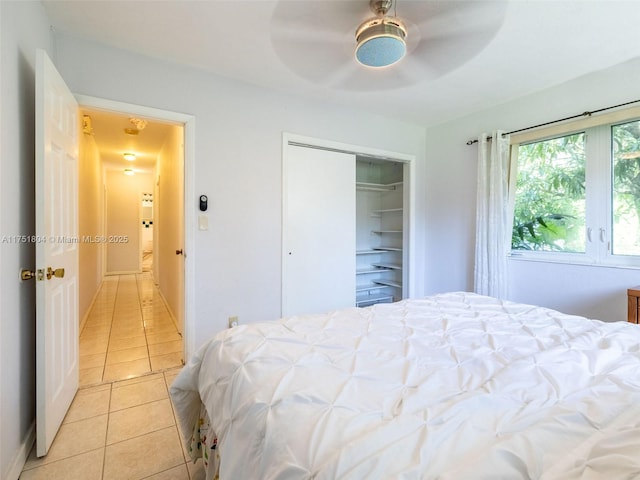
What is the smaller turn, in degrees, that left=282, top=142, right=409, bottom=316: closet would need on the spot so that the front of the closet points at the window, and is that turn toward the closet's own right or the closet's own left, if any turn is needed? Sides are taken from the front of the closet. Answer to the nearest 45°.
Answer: approximately 45° to the closet's own left

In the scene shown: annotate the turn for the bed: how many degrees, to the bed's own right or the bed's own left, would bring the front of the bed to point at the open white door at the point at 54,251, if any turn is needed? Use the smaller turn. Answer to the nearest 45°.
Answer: approximately 45° to the bed's own left

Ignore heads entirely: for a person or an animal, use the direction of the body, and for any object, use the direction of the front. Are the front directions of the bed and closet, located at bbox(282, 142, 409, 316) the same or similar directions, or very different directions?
very different directions

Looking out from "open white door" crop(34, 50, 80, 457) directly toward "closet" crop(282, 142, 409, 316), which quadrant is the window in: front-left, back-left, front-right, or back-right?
front-right

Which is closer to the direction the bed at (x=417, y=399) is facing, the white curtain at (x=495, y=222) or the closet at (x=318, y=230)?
the closet

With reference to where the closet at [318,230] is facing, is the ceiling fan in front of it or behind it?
in front

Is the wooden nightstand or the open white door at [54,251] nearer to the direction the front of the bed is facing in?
the open white door

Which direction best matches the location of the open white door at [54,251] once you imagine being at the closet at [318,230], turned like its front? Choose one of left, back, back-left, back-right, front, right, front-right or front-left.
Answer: right

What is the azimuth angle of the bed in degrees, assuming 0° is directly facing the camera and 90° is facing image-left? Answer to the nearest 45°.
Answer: approximately 135°

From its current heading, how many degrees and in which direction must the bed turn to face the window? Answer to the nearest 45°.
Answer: approximately 90° to its right

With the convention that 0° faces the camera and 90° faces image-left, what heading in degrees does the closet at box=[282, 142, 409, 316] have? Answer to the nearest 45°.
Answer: approximately 315°
